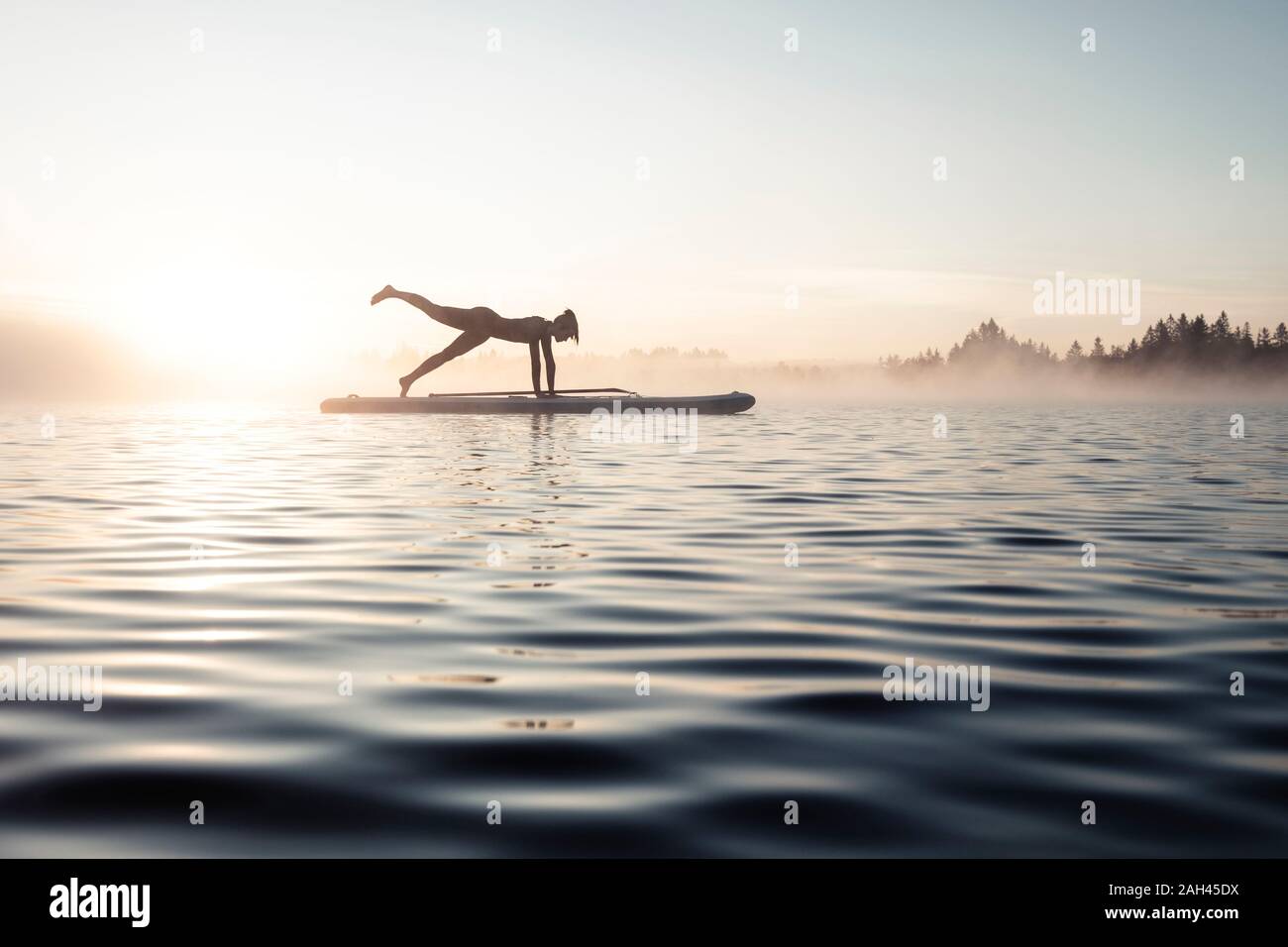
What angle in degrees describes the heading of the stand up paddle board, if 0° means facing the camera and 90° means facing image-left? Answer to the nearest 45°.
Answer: approximately 270°
